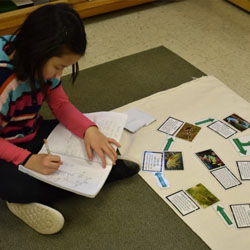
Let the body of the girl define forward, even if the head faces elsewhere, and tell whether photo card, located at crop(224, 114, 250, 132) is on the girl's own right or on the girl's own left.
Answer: on the girl's own left

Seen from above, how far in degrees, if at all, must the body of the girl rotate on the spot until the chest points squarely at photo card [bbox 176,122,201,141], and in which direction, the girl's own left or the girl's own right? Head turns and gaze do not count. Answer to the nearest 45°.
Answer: approximately 45° to the girl's own left

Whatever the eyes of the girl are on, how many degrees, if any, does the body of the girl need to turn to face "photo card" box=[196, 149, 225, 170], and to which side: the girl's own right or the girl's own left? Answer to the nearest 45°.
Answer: approximately 45° to the girl's own left

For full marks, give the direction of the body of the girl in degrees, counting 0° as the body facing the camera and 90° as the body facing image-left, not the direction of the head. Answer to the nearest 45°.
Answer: approximately 315°

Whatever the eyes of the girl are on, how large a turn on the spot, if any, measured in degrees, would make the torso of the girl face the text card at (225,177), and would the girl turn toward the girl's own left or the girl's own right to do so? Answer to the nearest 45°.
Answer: approximately 45° to the girl's own left
